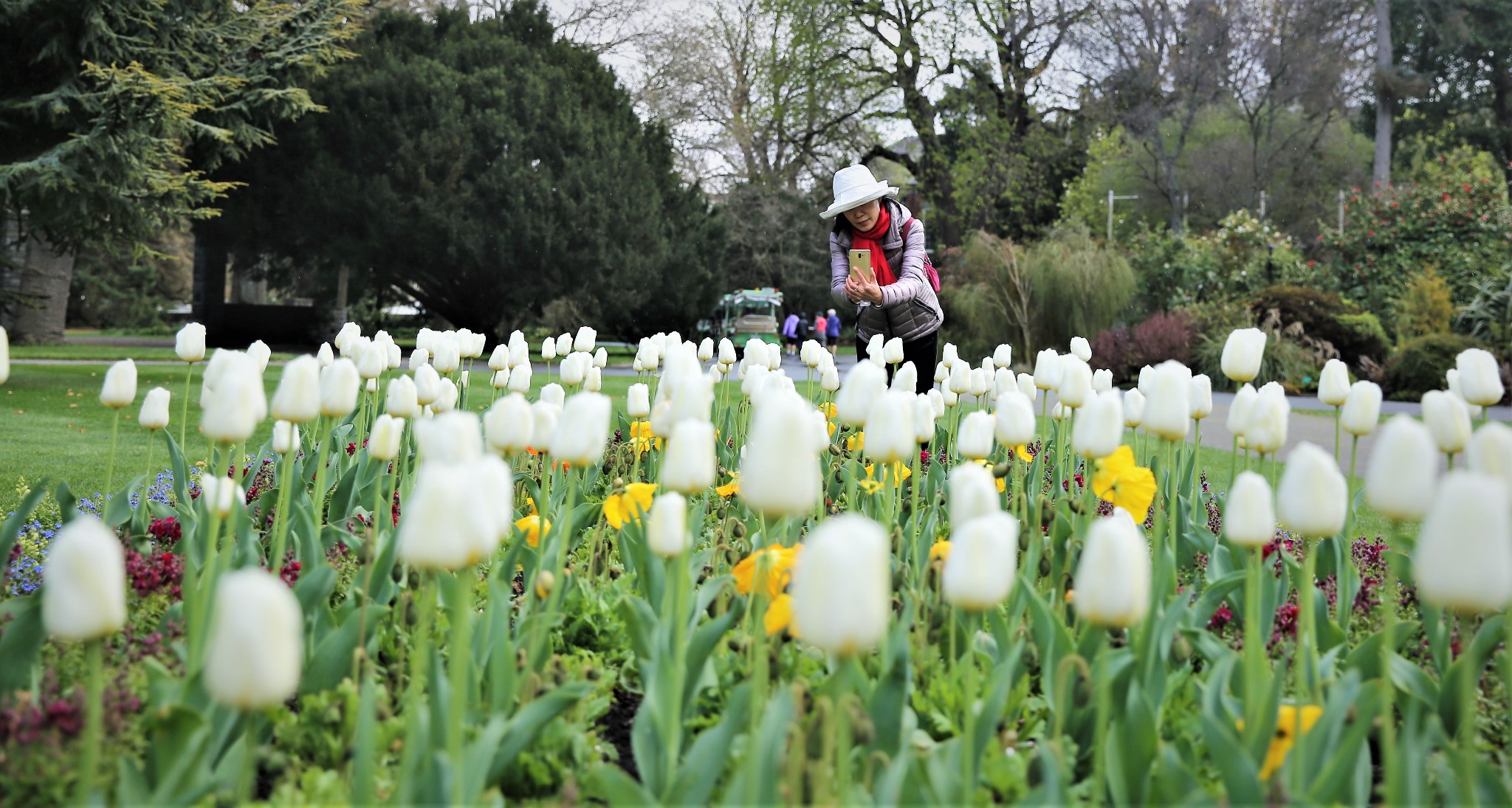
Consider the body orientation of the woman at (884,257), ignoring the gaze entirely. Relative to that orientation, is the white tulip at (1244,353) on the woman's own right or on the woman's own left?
on the woman's own left

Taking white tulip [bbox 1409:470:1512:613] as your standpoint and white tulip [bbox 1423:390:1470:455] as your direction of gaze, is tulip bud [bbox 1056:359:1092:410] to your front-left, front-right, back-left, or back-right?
front-left

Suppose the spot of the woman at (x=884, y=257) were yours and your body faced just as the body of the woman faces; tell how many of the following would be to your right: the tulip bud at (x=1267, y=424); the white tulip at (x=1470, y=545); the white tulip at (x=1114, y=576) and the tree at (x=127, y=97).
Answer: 1

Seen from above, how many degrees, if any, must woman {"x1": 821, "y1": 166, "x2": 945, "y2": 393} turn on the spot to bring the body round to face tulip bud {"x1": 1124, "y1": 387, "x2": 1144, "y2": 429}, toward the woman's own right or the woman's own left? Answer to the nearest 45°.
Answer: approximately 45° to the woman's own left

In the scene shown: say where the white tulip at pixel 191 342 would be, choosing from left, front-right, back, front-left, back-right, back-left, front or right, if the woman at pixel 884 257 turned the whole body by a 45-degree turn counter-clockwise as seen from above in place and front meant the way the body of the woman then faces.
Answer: front-right

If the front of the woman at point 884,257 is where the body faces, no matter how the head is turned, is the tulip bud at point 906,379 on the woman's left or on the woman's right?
on the woman's left

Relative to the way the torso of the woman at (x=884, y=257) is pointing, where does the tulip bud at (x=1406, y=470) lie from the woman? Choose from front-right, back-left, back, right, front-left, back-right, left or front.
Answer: front-left

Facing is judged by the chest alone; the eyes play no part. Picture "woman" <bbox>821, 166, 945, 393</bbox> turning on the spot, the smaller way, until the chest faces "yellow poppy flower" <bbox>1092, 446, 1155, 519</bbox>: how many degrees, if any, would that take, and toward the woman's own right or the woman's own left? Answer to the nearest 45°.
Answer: approximately 45° to the woman's own left

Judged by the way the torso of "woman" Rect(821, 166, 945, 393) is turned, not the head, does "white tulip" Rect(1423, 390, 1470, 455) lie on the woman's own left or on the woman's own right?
on the woman's own left

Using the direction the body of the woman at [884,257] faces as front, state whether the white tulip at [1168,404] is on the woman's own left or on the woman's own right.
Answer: on the woman's own left

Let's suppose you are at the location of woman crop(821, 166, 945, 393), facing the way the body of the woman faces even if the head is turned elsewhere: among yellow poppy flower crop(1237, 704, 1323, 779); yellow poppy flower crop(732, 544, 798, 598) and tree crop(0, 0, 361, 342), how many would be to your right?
1

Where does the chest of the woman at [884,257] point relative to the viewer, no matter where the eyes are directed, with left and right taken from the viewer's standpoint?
facing the viewer and to the left of the viewer

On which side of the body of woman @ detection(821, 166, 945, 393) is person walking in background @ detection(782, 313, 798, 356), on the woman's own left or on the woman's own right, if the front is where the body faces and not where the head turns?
on the woman's own right

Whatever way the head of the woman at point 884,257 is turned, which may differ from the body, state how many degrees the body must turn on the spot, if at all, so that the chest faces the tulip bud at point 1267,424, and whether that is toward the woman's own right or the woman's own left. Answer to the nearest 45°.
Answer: approximately 45° to the woman's own left
